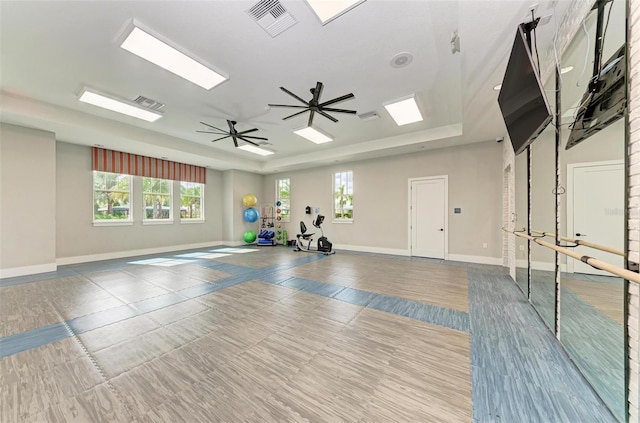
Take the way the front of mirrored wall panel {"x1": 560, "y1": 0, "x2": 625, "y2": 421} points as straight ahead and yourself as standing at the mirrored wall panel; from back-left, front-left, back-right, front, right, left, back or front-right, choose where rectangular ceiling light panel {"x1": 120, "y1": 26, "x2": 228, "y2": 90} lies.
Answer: front-left

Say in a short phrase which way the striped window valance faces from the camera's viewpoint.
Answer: facing the viewer and to the right of the viewer

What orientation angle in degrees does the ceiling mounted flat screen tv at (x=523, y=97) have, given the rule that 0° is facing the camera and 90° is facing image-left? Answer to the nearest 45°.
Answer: approximately 45°

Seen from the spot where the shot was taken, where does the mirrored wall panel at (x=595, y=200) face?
facing to the left of the viewer

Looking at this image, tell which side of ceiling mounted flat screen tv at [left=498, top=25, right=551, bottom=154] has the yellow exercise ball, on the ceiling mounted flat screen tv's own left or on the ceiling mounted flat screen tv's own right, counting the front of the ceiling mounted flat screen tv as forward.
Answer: on the ceiling mounted flat screen tv's own right

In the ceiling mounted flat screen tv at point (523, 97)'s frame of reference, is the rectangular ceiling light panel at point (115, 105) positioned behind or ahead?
ahead

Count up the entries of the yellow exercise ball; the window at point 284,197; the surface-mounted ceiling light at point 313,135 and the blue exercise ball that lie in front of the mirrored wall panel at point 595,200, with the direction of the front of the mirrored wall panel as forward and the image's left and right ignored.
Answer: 4

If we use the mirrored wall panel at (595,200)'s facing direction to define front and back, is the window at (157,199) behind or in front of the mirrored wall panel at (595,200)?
in front
